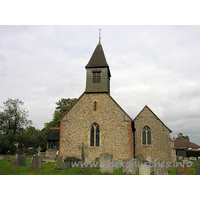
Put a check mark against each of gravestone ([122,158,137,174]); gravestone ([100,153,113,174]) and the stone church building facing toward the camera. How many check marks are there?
3

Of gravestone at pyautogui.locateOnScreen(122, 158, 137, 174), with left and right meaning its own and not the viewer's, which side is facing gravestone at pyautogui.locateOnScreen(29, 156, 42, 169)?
right

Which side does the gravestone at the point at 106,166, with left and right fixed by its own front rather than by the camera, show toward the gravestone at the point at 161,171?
left

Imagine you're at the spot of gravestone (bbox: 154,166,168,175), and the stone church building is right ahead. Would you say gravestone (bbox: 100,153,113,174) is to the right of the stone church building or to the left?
left

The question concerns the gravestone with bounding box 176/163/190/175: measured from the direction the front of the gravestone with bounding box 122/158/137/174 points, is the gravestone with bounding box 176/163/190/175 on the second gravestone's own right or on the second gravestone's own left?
on the second gravestone's own left

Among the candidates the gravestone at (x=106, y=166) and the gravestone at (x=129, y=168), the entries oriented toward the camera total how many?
2

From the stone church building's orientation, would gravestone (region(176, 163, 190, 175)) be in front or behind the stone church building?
in front

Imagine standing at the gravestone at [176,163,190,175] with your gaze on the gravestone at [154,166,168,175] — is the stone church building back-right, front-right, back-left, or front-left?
front-right

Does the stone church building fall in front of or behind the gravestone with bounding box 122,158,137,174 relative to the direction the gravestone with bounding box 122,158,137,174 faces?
behind

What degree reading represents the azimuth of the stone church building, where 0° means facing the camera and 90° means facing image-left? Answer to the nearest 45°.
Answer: approximately 0°

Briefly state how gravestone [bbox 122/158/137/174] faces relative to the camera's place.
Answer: facing the viewer

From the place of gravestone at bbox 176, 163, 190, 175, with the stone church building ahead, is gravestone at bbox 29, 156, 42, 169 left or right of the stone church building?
left

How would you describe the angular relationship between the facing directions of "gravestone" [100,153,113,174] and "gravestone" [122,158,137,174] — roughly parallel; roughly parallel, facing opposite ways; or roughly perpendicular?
roughly parallel

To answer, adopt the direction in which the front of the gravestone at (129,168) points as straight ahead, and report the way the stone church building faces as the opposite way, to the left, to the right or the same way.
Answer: the same way

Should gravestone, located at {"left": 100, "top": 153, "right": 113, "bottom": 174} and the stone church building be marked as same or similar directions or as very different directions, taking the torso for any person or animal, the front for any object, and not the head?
same or similar directions
